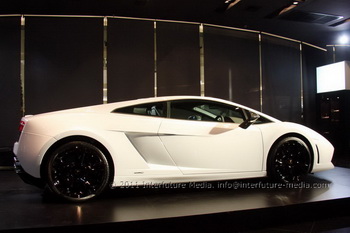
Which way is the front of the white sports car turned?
to the viewer's right

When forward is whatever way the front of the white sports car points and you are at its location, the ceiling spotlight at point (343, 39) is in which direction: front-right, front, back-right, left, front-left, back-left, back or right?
front-left
